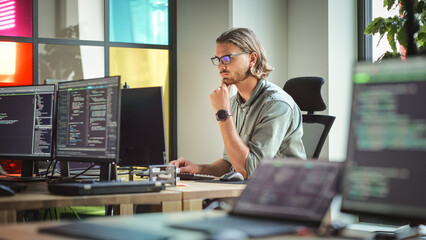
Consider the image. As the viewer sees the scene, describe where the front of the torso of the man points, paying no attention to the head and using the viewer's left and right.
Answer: facing to the left of the viewer

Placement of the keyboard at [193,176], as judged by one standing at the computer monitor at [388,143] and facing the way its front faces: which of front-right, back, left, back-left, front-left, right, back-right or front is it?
right

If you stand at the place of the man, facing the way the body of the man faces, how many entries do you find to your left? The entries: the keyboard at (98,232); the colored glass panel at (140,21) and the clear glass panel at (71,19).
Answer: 1

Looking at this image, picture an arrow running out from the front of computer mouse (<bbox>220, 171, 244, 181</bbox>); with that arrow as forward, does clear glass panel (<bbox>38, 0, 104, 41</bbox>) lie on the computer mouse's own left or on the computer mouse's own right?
on the computer mouse's own right

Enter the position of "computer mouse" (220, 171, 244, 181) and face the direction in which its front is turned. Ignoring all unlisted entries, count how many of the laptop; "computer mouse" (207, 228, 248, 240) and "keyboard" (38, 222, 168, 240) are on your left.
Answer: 3

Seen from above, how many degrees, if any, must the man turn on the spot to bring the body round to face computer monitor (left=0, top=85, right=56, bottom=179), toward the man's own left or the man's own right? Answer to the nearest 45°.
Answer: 0° — they already face it

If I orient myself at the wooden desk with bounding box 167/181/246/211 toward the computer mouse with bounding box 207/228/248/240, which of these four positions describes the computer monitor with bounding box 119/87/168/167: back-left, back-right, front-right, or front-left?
back-right

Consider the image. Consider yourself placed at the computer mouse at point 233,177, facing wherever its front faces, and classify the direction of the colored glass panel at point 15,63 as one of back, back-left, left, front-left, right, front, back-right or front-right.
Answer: front-right

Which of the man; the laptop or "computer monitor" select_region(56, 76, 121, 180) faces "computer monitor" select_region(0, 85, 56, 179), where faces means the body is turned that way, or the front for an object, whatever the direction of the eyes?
the man

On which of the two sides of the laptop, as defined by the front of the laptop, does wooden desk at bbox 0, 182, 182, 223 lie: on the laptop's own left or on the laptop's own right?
on the laptop's own right

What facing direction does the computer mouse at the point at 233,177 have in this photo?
to the viewer's left

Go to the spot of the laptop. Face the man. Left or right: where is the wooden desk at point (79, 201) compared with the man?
left
